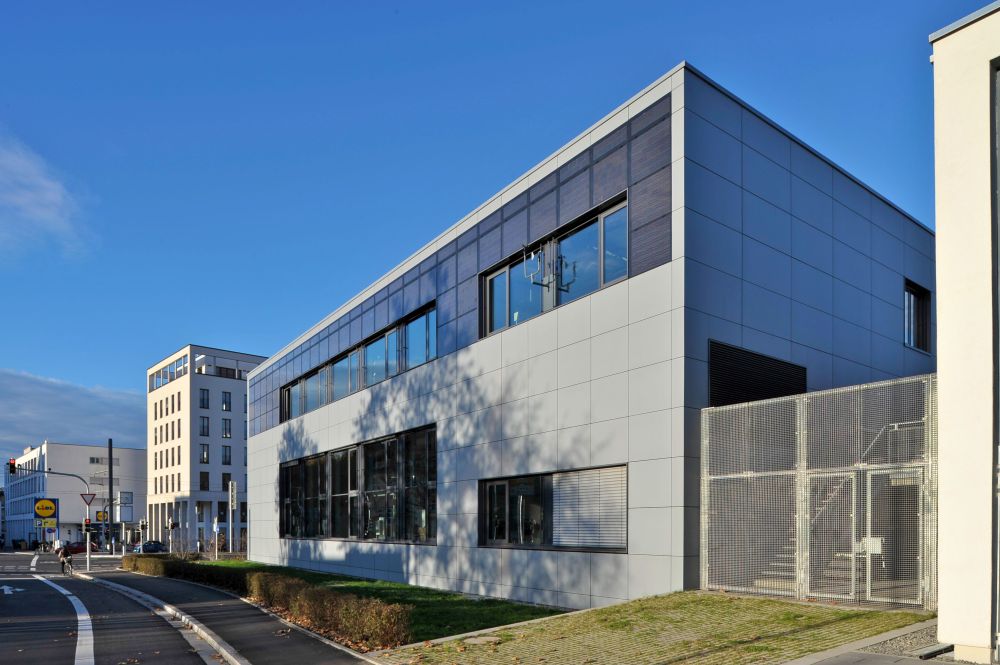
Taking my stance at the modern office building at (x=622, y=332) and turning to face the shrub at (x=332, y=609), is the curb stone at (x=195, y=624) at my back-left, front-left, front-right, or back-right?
front-right
